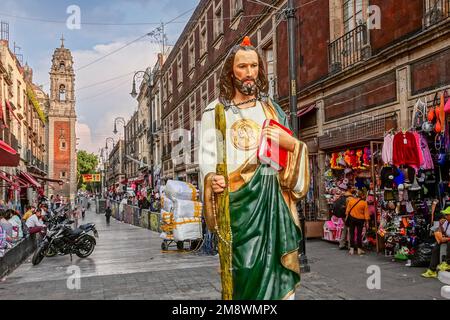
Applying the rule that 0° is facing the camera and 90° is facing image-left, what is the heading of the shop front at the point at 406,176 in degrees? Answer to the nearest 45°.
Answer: approximately 45°

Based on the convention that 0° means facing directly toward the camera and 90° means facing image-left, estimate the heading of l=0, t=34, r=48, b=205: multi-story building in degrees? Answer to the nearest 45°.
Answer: approximately 270°

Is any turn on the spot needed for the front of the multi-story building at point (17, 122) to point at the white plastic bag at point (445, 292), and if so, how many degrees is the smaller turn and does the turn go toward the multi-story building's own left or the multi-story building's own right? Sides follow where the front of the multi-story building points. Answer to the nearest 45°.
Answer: approximately 90° to the multi-story building's own right

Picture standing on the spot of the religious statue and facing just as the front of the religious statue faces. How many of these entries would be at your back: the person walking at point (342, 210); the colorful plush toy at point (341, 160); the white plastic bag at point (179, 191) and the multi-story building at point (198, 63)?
4

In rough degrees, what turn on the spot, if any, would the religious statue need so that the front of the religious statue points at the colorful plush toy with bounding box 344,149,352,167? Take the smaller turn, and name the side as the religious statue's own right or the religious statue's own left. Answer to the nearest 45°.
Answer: approximately 180°

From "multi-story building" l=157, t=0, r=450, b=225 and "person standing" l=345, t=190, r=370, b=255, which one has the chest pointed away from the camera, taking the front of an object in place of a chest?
the person standing

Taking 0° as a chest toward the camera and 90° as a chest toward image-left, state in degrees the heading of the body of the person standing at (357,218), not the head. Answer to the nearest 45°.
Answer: approximately 180°
